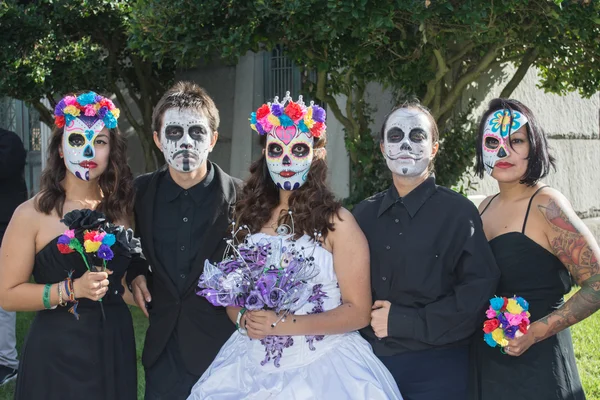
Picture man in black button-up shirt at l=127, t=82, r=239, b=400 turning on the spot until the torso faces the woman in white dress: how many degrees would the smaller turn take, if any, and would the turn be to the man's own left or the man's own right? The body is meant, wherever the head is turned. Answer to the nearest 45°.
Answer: approximately 45° to the man's own left

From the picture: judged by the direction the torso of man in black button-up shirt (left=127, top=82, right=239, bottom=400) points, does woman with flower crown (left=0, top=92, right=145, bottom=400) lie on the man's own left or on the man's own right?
on the man's own right

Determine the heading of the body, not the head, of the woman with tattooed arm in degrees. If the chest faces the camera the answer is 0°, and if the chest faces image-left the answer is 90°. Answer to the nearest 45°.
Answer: approximately 45°

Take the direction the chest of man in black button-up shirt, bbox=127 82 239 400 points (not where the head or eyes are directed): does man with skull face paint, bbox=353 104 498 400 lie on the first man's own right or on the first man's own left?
on the first man's own left

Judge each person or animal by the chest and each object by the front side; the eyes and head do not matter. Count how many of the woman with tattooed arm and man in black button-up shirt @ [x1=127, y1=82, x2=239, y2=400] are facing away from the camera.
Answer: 0

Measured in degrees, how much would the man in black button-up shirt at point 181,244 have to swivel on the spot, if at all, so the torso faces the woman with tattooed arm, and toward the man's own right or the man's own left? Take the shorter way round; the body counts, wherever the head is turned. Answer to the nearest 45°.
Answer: approximately 90° to the man's own left

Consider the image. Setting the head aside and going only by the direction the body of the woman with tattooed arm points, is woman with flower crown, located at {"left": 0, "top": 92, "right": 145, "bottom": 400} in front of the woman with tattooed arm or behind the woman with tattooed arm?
in front
